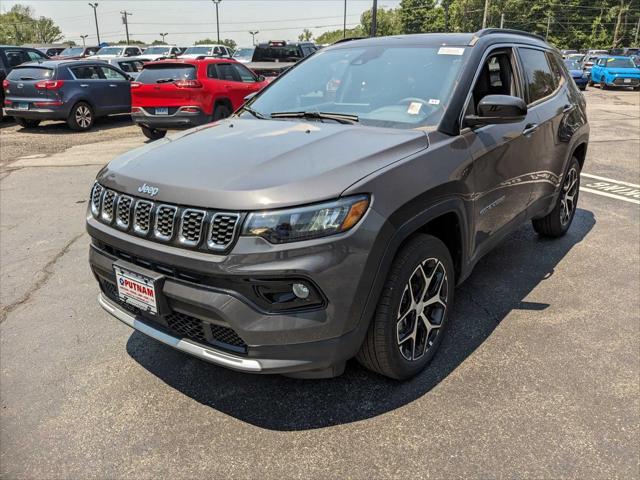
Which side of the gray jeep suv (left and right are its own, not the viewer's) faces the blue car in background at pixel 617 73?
back

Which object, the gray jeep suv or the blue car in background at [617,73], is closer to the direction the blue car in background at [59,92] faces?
the blue car in background

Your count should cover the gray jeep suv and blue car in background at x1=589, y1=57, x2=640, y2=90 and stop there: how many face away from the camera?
0

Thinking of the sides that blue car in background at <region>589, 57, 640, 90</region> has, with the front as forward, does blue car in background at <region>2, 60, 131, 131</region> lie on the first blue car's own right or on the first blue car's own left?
on the first blue car's own right

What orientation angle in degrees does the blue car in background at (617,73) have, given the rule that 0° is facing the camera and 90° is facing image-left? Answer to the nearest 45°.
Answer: approximately 315°

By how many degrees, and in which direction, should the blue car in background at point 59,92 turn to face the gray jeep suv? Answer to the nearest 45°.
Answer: approximately 135° to its right

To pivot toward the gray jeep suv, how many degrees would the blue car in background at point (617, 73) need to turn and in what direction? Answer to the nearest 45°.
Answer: approximately 45° to its right

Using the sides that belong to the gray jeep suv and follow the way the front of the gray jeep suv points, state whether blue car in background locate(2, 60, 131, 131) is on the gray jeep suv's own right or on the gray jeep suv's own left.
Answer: on the gray jeep suv's own right

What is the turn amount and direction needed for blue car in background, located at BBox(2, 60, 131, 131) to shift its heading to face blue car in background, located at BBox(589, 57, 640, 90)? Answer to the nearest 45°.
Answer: approximately 45° to its right

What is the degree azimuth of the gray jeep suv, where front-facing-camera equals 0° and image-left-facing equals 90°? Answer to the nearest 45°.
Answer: approximately 45°

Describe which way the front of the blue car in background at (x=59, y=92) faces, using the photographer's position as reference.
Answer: facing away from the viewer and to the right of the viewer
